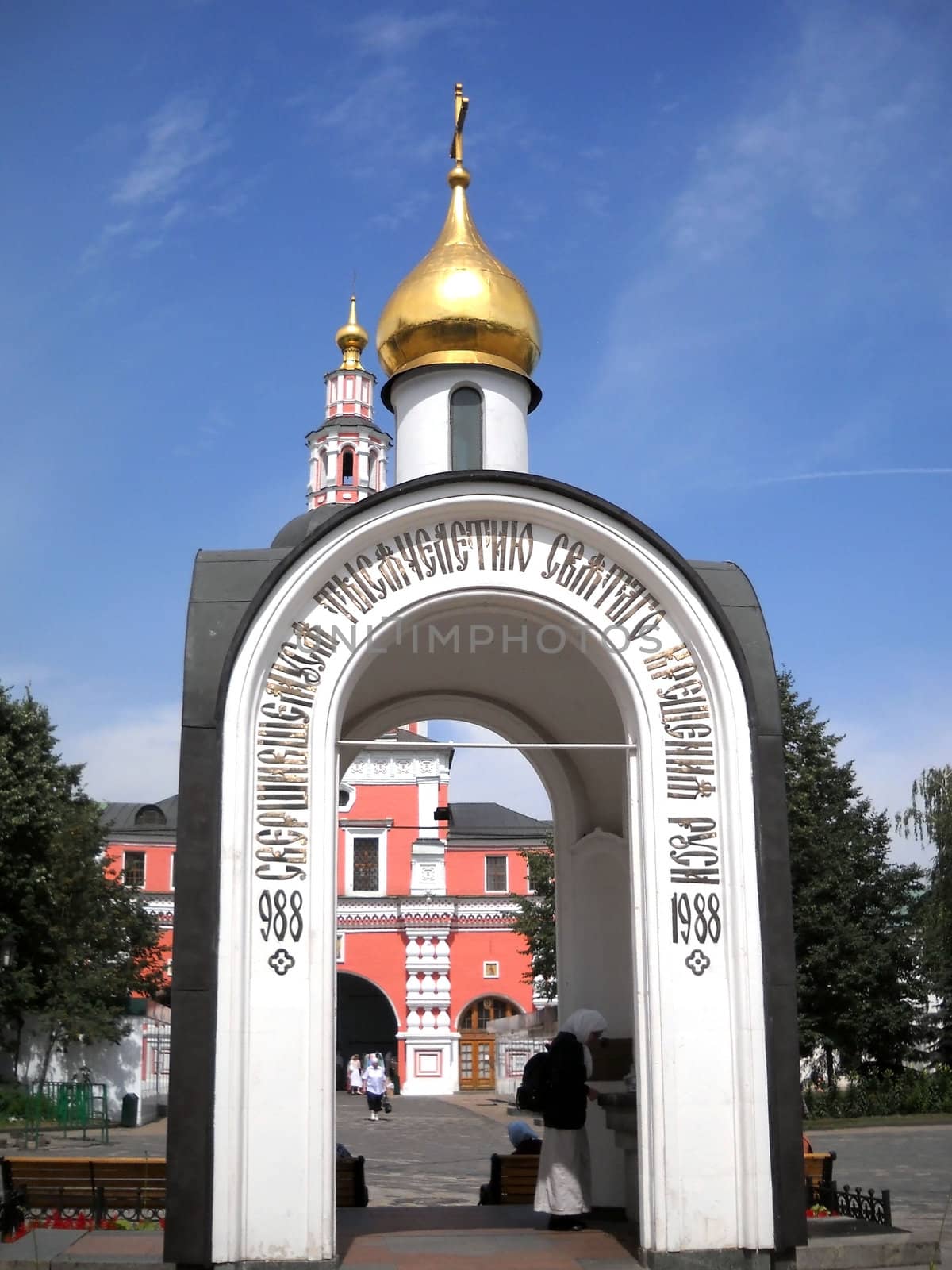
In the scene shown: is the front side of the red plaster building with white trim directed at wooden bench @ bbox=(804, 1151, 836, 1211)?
yes

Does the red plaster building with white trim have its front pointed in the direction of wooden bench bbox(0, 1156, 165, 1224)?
yes

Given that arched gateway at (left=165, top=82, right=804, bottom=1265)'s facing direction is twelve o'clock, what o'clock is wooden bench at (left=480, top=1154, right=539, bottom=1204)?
The wooden bench is roughly at 6 o'clock from the arched gateway.

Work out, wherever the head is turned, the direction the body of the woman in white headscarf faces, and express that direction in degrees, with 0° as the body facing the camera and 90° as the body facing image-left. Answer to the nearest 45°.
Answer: approximately 270°

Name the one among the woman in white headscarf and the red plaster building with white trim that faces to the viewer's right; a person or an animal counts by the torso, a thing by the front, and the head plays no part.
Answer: the woman in white headscarf

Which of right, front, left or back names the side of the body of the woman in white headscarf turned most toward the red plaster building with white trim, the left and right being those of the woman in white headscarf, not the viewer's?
left

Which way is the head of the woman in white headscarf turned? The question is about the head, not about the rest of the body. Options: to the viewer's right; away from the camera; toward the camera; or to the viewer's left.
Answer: to the viewer's right

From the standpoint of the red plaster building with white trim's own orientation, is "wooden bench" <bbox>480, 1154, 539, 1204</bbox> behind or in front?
in front

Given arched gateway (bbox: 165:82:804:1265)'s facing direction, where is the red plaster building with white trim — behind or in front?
behind

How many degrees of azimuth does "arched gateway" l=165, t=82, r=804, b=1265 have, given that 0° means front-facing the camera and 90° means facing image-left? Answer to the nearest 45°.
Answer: approximately 0°

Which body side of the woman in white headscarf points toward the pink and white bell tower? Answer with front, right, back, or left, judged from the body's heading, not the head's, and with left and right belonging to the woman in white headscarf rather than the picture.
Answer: left

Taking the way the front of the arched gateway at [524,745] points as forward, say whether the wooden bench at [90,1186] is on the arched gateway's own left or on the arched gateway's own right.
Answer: on the arched gateway's own right

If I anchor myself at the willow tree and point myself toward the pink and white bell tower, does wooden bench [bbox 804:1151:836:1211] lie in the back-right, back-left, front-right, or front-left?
back-left

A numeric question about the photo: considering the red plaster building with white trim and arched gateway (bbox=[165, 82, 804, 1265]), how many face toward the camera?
2

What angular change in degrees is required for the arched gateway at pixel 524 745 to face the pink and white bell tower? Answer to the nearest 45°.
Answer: approximately 180°
